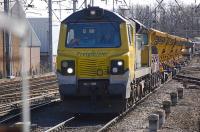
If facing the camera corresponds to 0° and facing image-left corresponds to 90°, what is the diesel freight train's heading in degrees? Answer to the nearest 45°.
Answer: approximately 0°
